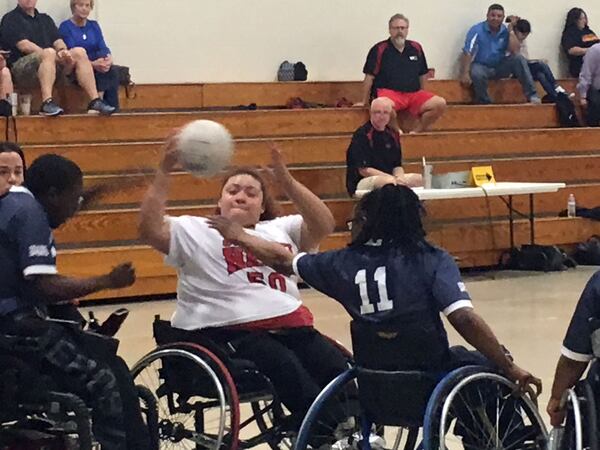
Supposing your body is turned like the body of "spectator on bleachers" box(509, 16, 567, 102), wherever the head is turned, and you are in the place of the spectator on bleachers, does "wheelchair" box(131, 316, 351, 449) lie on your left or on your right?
on your right

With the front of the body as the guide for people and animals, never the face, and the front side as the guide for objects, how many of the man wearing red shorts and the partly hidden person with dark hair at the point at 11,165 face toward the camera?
2

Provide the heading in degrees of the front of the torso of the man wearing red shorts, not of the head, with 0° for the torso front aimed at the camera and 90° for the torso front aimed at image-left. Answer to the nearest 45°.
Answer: approximately 0°

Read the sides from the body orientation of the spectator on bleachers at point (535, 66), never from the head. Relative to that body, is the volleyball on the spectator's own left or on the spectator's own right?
on the spectator's own right

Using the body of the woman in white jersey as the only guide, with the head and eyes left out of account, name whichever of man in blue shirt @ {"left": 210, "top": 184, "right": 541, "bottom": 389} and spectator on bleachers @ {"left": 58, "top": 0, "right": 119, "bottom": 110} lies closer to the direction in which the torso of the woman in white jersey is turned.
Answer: the man in blue shirt

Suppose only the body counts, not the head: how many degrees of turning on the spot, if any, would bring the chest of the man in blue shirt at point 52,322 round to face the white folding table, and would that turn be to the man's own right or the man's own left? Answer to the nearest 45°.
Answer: approximately 45° to the man's own left

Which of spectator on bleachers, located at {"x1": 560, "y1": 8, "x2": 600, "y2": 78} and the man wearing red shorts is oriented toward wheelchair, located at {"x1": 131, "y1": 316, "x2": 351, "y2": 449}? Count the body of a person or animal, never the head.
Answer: the man wearing red shorts

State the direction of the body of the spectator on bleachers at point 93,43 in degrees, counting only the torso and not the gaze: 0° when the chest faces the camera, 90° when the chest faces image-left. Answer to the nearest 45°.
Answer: approximately 315°

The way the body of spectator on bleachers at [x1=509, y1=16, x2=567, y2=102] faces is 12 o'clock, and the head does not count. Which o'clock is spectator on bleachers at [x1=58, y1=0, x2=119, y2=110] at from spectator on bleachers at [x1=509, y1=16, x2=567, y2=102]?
spectator on bleachers at [x1=58, y1=0, x2=119, y2=110] is roughly at 3 o'clock from spectator on bleachers at [x1=509, y1=16, x2=567, y2=102].

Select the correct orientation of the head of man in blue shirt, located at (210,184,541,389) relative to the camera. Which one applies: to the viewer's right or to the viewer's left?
to the viewer's left
